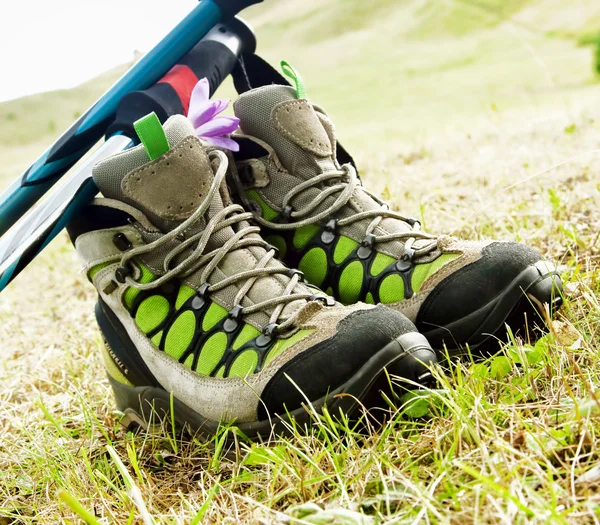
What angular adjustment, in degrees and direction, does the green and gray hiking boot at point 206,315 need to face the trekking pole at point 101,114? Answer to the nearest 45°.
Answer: approximately 135° to its left

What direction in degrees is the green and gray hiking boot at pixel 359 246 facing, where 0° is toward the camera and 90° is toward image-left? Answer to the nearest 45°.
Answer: approximately 315°

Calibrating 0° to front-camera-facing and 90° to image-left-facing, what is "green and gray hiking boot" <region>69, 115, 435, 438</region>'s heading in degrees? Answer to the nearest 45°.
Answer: approximately 315°

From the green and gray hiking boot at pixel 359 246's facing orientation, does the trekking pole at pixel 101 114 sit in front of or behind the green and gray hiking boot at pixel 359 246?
behind
